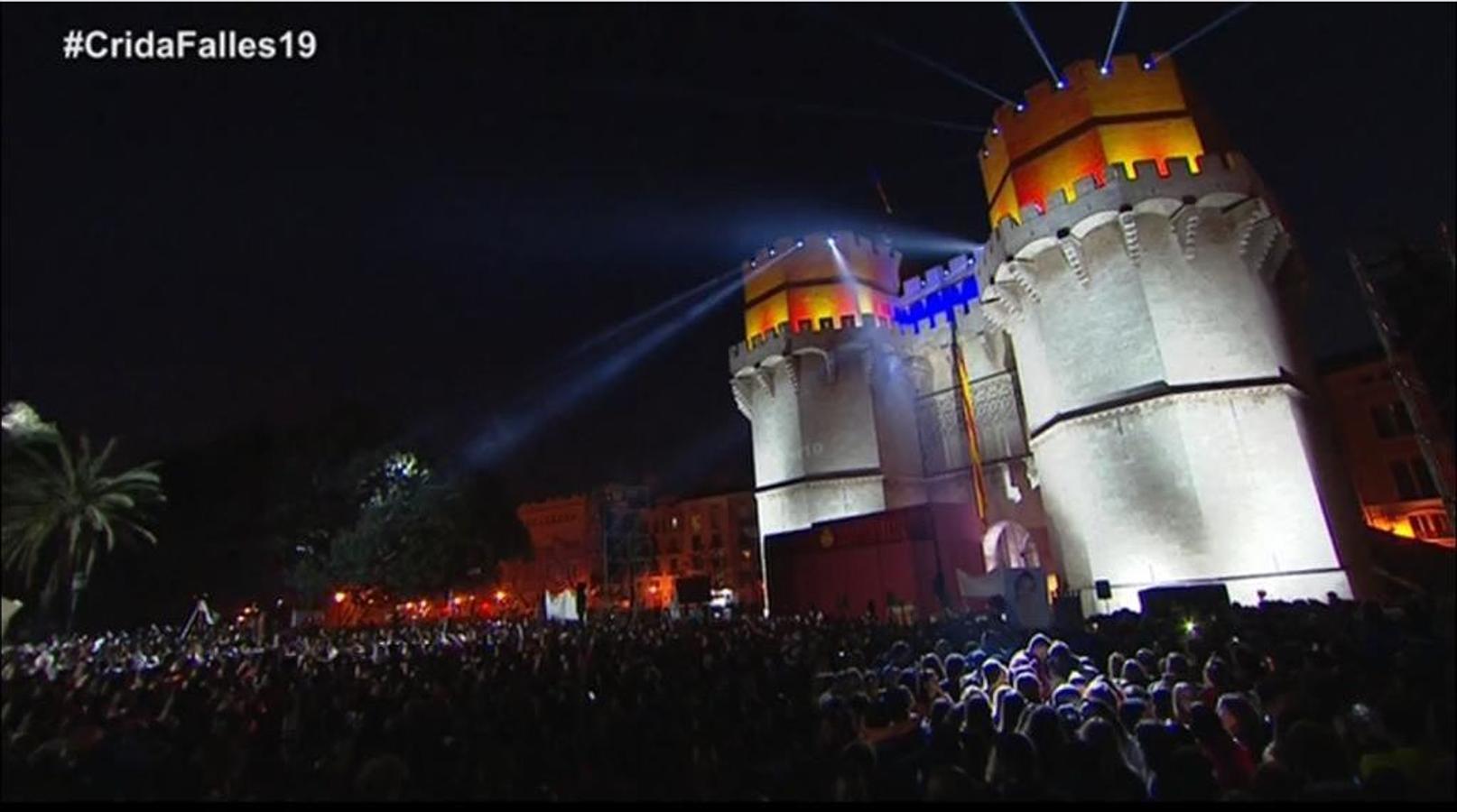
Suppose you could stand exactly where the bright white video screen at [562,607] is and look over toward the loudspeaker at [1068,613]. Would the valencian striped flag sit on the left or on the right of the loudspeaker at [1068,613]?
left

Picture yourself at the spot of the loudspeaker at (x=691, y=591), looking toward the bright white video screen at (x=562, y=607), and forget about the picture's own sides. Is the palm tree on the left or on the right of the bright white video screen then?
left

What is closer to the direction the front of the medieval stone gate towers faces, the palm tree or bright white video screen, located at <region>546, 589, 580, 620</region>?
the palm tree

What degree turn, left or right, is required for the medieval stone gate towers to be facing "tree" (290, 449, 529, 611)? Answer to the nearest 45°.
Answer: approximately 45° to its right

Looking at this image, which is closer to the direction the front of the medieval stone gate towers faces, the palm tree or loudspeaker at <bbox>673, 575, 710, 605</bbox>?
the palm tree

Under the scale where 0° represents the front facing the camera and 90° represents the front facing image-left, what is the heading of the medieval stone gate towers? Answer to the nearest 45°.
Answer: approximately 45°

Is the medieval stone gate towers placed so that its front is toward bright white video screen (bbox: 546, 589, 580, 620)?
no

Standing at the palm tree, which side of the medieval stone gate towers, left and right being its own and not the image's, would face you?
front

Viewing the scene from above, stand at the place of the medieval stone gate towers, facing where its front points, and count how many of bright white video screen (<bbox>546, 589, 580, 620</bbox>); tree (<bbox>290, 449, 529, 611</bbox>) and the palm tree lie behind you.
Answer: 0

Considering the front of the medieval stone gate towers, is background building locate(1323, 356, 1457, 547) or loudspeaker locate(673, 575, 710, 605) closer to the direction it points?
the loudspeaker

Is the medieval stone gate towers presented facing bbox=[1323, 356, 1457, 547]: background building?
no

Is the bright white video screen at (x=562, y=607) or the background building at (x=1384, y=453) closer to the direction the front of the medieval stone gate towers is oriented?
the bright white video screen
